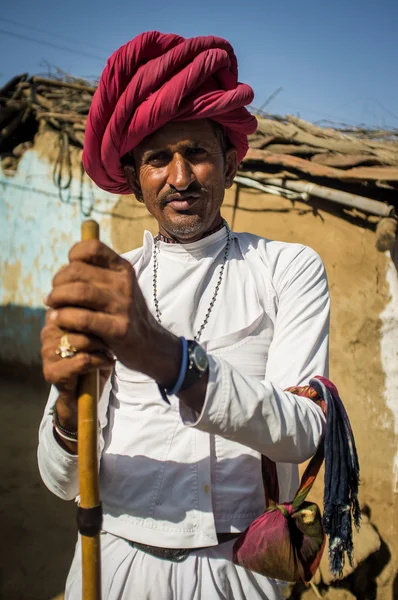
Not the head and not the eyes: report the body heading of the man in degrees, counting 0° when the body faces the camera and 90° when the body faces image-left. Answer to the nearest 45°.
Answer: approximately 0°
